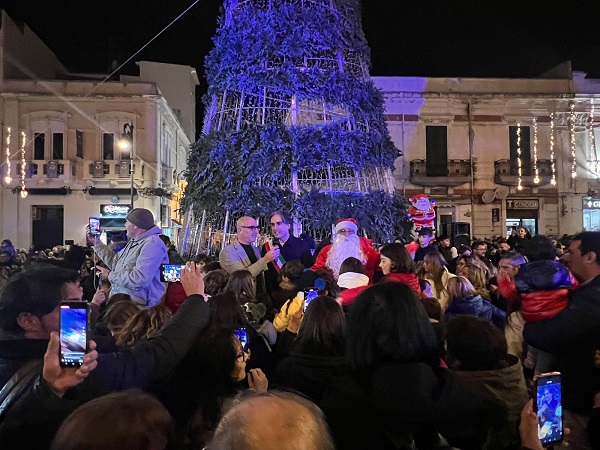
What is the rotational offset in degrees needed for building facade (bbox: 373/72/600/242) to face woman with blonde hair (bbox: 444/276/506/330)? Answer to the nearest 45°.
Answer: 0° — it already faces them

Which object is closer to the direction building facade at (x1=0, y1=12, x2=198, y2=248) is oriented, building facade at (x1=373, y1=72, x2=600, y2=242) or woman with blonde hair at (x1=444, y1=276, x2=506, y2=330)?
the woman with blonde hair

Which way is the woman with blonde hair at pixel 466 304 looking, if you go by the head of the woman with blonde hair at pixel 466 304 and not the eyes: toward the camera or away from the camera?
away from the camera

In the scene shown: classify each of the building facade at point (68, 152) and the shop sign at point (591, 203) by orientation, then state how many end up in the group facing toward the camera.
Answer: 2

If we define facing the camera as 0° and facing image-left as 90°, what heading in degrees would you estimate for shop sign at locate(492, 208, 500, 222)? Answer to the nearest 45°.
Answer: approximately 0°

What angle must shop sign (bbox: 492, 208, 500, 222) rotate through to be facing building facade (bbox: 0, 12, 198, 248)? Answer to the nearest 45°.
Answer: approximately 45° to its right

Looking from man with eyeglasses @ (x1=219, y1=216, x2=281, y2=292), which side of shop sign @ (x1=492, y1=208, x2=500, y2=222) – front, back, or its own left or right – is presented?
front

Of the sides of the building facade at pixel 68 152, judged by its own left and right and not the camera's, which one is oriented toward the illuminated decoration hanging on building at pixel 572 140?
left

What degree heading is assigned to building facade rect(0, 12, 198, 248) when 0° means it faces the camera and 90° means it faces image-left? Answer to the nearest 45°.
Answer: approximately 0°

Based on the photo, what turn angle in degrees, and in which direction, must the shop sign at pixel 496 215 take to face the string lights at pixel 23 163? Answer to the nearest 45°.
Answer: approximately 45° to its right

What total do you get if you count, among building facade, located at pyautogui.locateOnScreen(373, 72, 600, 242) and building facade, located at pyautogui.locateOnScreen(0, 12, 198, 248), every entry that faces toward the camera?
2

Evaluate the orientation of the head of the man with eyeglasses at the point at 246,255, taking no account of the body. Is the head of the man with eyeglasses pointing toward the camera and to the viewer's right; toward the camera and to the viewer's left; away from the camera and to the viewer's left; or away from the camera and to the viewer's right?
toward the camera and to the viewer's right

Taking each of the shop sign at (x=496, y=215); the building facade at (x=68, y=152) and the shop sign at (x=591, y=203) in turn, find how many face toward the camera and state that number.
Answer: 3
